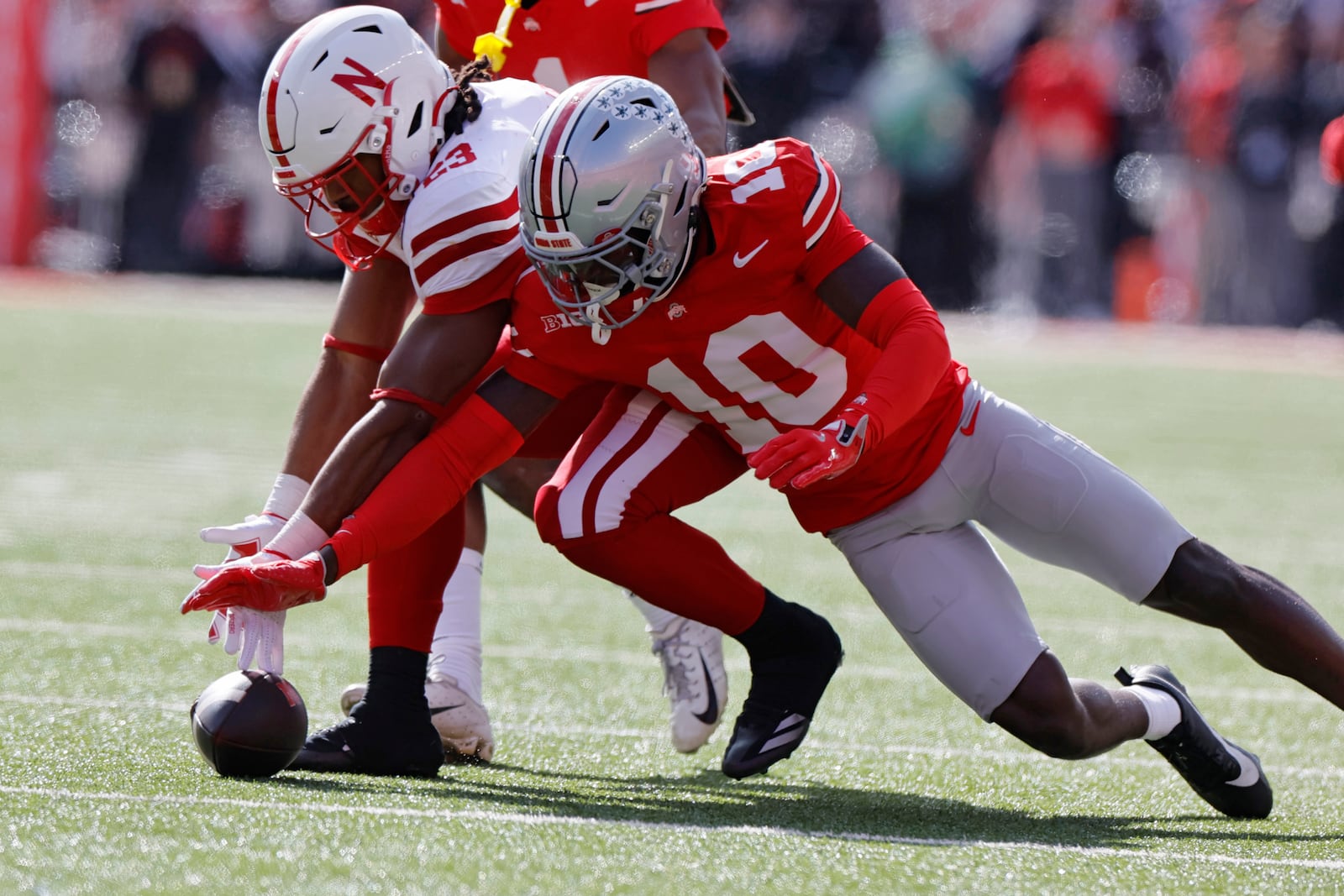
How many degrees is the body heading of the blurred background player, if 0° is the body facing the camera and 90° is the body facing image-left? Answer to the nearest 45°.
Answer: approximately 45°

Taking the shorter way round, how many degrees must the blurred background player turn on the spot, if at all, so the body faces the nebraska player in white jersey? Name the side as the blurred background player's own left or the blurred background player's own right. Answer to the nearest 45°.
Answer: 0° — they already face them

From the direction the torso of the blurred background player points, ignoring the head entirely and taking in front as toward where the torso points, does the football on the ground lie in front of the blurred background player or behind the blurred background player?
in front
